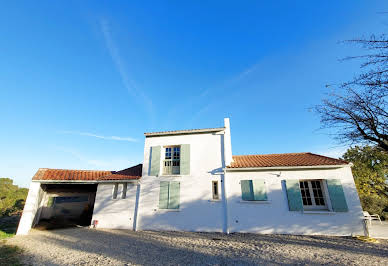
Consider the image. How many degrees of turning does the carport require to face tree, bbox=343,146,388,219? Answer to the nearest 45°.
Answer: approximately 45° to its left

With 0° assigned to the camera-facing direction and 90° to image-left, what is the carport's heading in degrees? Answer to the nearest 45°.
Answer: approximately 0°

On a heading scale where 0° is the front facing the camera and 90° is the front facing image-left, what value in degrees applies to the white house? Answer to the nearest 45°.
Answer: approximately 0°

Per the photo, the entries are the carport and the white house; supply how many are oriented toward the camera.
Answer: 2

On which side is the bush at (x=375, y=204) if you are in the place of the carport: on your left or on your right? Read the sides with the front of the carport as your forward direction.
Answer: on your left

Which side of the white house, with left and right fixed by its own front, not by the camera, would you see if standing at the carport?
right
